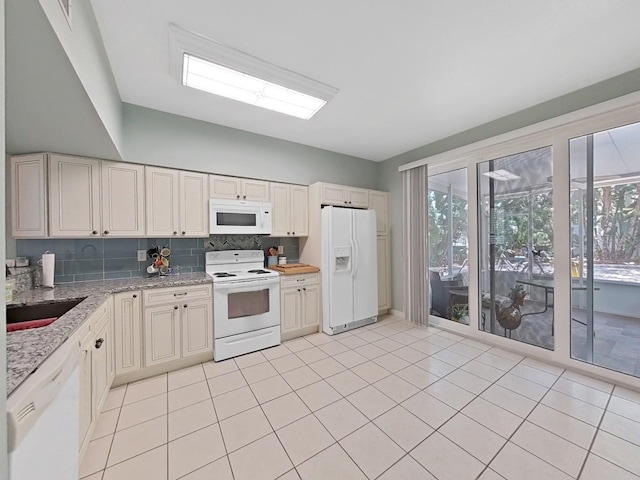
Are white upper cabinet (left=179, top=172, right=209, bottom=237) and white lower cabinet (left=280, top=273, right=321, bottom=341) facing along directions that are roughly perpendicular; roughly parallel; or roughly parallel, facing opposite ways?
roughly parallel

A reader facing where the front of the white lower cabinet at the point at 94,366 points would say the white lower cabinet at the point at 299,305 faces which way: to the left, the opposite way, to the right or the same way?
to the right

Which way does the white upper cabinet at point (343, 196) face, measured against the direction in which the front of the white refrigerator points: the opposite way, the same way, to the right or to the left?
the same way

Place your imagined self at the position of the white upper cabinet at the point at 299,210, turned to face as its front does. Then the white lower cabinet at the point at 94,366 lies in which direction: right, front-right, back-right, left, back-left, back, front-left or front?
right

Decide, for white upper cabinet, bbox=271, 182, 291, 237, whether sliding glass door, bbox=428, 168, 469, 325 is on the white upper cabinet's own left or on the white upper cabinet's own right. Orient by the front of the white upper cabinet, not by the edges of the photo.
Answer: on the white upper cabinet's own left

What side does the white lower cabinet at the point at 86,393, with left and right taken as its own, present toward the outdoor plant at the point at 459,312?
front

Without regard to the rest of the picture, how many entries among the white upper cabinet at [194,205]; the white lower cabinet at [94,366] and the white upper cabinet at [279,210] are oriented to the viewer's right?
1

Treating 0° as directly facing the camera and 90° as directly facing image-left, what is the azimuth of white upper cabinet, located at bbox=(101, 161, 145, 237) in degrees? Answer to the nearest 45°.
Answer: approximately 0°

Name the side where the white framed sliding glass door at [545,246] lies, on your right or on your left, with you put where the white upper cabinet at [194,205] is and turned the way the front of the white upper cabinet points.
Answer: on your left

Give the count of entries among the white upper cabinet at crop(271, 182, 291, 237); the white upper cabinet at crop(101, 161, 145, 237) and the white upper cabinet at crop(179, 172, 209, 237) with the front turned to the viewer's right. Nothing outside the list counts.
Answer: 0

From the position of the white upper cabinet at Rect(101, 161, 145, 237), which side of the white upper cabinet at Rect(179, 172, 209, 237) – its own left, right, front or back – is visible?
right

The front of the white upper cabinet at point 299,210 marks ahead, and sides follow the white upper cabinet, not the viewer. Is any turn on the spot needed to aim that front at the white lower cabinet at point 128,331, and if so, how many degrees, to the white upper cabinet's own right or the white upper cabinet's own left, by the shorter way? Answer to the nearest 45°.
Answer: approximately 90° to the white upper cabinet's own right

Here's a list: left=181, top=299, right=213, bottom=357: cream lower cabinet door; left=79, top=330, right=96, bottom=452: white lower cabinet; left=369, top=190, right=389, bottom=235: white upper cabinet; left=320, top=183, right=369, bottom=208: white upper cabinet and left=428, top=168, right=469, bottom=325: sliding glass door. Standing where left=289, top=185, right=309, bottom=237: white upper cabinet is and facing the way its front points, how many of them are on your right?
2

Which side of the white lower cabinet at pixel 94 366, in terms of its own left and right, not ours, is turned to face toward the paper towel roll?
left

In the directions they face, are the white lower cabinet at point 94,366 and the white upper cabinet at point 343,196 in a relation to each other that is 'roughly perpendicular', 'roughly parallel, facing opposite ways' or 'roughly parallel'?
roughly perpendicular

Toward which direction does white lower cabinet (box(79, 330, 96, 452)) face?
to the viewer's right

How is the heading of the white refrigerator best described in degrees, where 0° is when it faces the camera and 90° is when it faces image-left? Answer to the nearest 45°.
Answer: approximately 315°

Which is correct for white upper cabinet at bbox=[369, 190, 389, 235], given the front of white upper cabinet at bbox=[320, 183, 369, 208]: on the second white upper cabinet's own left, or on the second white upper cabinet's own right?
on the second white upper cabinet's own left

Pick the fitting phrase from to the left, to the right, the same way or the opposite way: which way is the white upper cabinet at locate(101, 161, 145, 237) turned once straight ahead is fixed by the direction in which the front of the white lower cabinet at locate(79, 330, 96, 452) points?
to the right
